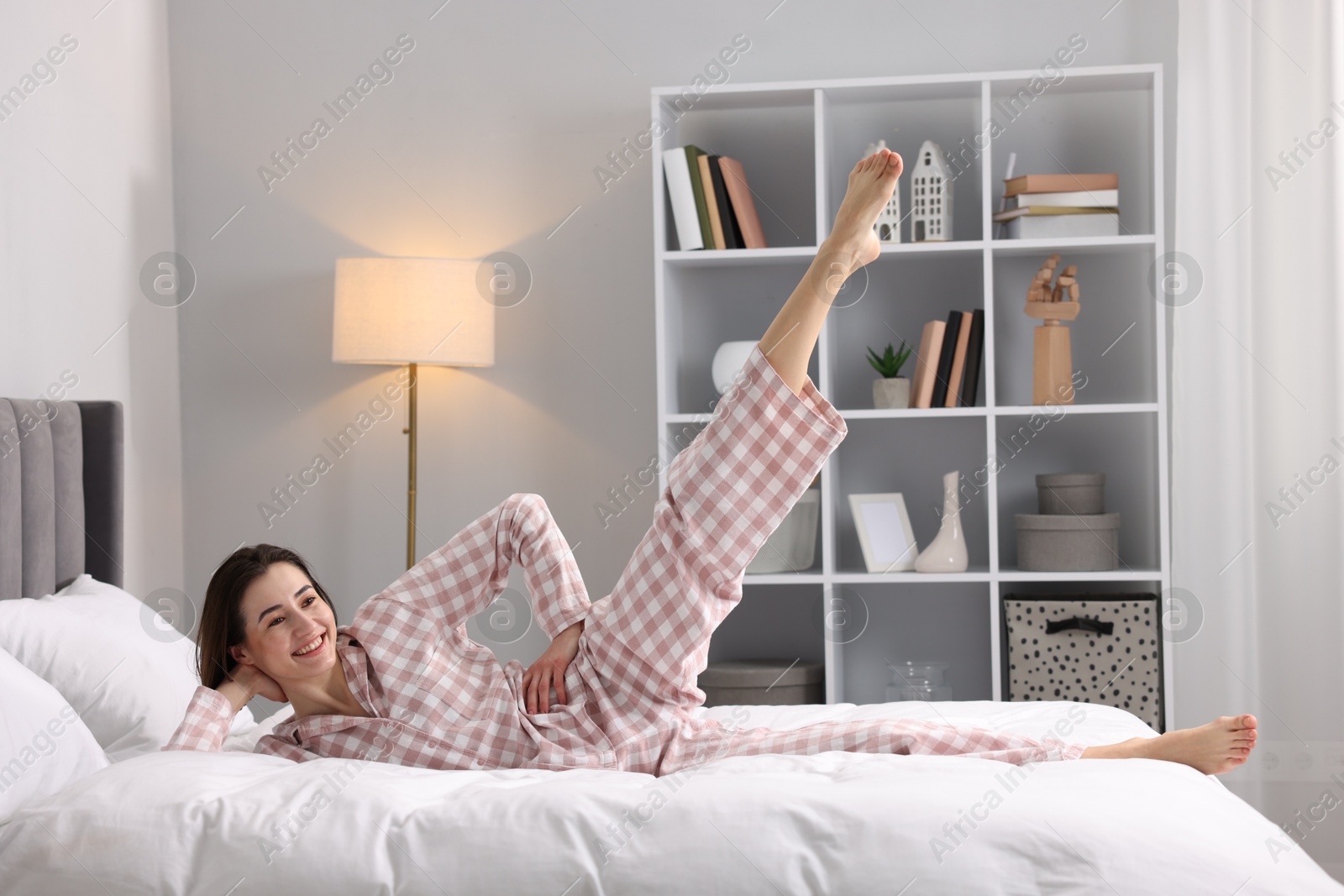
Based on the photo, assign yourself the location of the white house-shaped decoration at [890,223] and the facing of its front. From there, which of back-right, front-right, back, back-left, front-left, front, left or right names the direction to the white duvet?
front

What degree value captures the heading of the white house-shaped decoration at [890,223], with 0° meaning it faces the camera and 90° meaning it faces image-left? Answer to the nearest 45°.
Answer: approximately 0°

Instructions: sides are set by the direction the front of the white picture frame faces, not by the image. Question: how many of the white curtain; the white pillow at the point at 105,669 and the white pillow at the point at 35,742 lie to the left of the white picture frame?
1

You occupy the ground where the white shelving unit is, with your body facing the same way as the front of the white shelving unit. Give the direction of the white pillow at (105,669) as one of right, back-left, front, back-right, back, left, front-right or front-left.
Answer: front-right

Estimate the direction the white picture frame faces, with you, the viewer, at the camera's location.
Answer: facing the viewer

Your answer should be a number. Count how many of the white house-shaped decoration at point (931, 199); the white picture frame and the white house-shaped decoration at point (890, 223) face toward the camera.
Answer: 3

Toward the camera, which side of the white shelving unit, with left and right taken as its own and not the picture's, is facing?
front

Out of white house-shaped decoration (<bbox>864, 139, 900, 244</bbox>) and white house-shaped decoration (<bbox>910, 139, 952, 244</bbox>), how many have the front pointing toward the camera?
2
